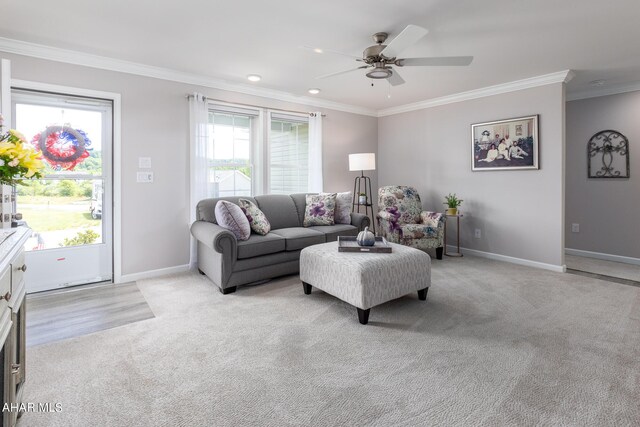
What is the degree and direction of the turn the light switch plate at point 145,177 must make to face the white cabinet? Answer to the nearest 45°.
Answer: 0° — it already faces it

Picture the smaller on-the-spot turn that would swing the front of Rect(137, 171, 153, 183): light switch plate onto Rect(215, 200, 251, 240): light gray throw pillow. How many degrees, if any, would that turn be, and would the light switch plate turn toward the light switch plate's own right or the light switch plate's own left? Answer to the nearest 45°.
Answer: approximately 45° to the light switch plate's own left

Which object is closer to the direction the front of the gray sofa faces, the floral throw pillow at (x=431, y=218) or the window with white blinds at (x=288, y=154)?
the floral throw pillow

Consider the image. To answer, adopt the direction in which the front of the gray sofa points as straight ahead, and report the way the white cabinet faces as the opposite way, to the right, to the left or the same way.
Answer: to the left

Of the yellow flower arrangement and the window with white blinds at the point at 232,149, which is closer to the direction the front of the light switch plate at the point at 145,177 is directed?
the yellow flower arrangement

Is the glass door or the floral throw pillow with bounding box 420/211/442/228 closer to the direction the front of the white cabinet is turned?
the floral throw pillow

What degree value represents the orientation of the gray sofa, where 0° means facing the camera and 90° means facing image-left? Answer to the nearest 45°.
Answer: approximately 315°

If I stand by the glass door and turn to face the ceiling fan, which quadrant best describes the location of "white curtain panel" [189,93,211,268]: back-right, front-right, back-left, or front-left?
front-left

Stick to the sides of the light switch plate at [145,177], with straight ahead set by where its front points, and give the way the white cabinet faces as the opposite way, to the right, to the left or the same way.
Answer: to the left

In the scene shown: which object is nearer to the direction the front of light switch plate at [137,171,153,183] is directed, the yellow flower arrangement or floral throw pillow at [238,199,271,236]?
the yellow flower arrangement

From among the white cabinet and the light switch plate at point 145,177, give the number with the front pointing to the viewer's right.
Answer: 1

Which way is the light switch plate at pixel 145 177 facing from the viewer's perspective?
toward the camera

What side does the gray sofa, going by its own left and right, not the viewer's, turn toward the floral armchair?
left

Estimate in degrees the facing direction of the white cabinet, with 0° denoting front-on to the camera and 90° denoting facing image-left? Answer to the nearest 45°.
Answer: approximately 270°
